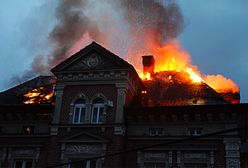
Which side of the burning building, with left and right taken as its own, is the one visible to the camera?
front
